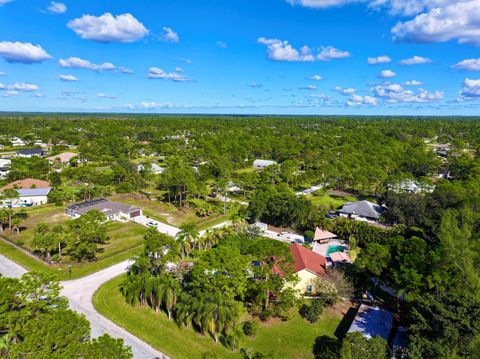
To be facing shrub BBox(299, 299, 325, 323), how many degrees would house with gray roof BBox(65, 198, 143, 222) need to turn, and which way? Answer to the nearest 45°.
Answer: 0° — it already faces it

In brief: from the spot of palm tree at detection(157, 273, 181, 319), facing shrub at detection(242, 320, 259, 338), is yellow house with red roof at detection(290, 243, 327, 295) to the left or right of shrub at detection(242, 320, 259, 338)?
left

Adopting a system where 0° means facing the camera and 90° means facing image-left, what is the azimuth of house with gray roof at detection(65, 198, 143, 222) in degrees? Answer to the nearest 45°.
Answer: approximately 315°

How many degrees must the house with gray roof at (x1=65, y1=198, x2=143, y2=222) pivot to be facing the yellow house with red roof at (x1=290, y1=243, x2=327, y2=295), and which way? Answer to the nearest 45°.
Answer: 0° — it already faces it

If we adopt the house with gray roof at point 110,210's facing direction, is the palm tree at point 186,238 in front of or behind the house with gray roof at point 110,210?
in front

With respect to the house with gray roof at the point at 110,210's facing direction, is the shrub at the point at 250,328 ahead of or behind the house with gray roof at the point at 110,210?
ahead

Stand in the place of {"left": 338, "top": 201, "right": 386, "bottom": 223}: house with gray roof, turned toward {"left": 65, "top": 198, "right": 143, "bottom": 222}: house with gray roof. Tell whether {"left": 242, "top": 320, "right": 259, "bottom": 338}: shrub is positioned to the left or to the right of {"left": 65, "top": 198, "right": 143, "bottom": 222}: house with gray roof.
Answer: left

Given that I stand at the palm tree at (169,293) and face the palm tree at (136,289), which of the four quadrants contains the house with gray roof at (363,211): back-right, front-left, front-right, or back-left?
back-right
